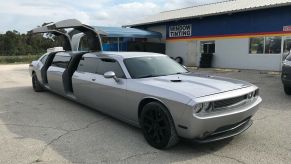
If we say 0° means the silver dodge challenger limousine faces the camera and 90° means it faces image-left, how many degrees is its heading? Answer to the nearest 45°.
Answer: approximately 315°
